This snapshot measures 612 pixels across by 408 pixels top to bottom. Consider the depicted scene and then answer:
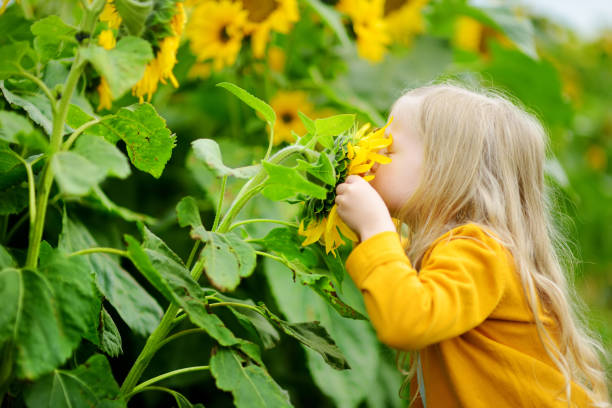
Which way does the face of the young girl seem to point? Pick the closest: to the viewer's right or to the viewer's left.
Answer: to the viewer's left

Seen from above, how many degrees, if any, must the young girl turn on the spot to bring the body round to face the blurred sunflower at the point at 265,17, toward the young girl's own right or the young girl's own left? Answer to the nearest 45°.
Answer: approximately 45° to the young girl's own right

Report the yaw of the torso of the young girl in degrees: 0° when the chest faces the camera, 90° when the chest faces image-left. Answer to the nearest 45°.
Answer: approximately 90°

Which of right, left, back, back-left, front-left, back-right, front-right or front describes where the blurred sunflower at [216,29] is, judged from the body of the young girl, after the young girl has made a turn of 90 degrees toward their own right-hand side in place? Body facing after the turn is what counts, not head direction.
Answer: front-left
